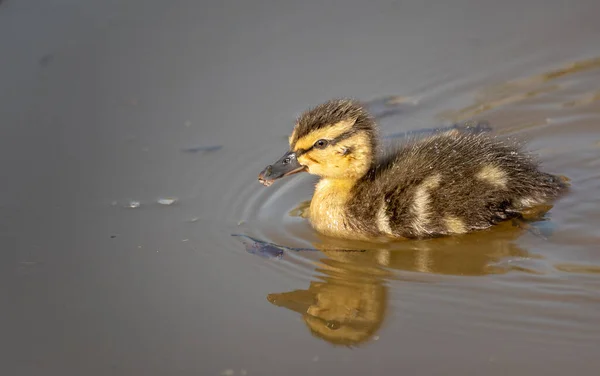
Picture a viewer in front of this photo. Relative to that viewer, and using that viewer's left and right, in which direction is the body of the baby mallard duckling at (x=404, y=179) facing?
facing to the left of the viewer
